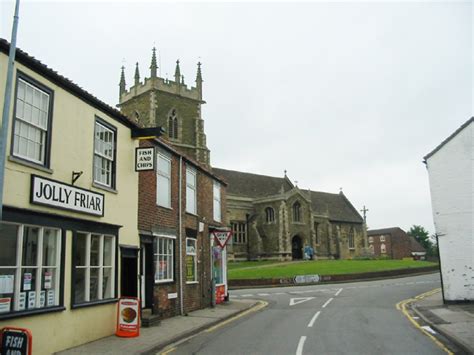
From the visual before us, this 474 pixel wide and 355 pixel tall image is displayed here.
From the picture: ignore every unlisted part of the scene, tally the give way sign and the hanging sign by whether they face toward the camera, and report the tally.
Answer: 2

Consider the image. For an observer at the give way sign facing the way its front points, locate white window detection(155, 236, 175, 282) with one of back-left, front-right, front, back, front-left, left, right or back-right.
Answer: front-right

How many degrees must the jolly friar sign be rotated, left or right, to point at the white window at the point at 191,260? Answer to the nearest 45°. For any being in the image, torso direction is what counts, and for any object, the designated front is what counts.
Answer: approximately 90° to its left

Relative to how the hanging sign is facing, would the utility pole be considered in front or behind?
in front

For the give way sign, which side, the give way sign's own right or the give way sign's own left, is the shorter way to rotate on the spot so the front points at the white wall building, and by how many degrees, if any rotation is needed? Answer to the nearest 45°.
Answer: approximately 90° to the give way sign's own left

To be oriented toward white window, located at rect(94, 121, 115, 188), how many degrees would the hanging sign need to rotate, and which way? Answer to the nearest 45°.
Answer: approximately 45° to its right

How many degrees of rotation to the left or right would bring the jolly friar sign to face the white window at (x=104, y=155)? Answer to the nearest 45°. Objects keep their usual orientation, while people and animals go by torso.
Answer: approximately 90° to its left

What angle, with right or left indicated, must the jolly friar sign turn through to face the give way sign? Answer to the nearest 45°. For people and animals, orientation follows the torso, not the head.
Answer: approximately 90° to its left

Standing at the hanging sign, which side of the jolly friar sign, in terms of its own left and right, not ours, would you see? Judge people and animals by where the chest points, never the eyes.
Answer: left

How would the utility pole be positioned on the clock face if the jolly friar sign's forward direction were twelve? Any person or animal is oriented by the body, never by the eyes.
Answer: The utility pole is roughly at 2 o'clock from the jolly friar sign.

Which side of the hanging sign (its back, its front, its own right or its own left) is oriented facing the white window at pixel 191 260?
back
